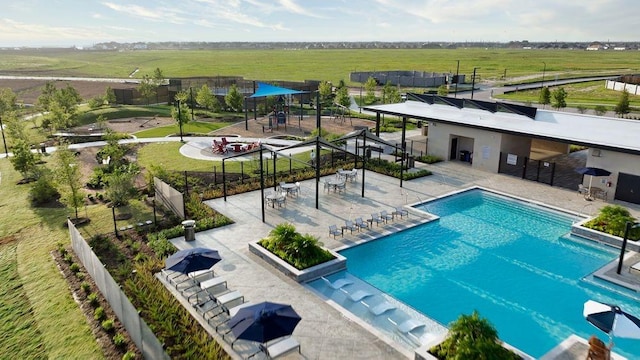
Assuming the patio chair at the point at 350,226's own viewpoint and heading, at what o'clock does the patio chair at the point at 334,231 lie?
the patio chair at the point at 334,231 is roughly at 3 o'clock from the patio chair at the point at 350,226.

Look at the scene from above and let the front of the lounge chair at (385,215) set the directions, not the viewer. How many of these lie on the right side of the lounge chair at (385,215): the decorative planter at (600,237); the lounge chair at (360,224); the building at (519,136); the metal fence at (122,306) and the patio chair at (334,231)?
3

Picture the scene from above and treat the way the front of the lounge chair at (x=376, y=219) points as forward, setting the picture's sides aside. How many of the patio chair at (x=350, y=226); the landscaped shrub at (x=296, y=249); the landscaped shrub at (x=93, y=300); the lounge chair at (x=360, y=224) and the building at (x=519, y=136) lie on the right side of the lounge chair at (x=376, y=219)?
4

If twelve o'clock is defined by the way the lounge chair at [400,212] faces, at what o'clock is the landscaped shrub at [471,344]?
The landscaped shrub is roughly at 1 o'clock from the lounge chair.

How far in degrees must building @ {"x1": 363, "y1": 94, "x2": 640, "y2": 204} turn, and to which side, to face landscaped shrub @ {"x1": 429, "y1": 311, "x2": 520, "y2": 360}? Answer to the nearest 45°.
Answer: approximately 45° to its left

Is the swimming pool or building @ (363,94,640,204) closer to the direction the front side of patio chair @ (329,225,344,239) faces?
the swimming pool

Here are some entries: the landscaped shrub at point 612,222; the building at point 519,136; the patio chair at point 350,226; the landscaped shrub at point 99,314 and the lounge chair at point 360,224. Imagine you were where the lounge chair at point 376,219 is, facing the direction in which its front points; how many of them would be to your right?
3

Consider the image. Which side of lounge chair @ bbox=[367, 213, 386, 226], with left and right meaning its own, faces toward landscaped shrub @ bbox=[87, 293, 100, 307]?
right

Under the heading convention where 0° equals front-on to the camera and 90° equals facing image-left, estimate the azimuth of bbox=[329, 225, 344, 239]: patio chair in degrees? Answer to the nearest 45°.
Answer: approximately 315°

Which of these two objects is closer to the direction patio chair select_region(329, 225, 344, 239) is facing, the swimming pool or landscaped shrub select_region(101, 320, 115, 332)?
the swimming pool

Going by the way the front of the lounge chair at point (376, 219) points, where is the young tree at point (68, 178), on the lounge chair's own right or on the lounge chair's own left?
on the lounge chair's own right

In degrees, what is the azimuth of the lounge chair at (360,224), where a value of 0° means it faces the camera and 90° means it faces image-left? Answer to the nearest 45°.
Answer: approximately 315°
